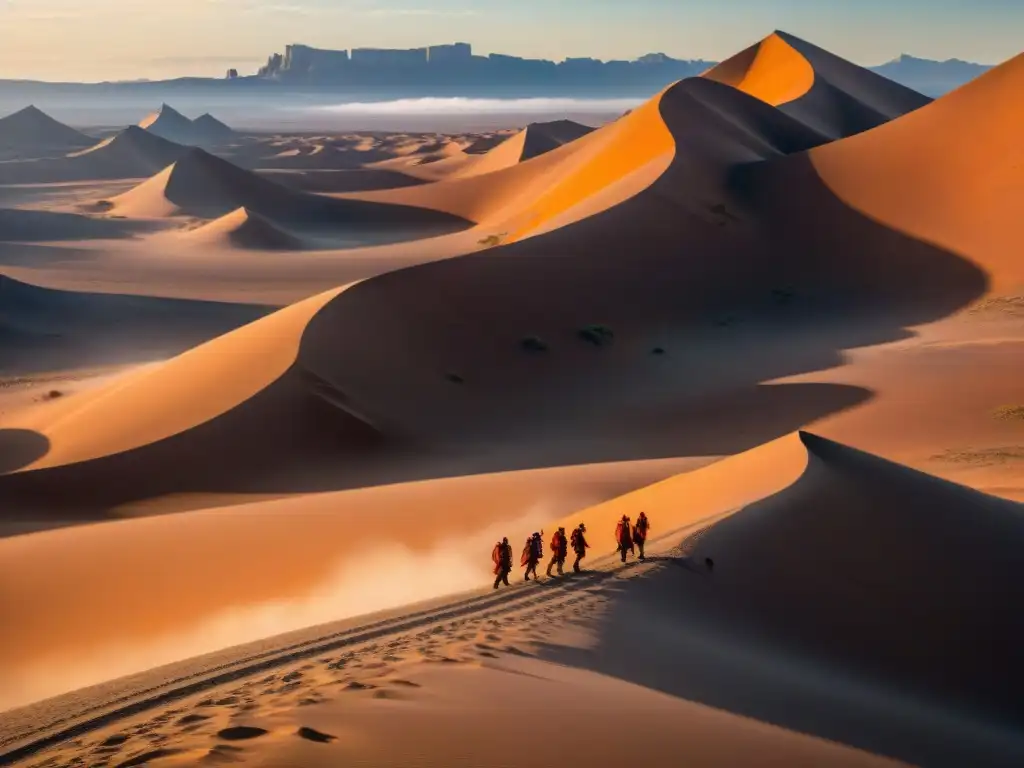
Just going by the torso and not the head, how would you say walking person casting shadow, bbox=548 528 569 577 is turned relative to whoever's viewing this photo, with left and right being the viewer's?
facing away from the viewer and to the right of the viewer

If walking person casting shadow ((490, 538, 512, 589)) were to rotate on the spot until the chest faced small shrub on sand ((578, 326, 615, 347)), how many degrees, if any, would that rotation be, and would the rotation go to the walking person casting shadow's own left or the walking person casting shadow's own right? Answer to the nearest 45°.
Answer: approximately 45° to the walking person casting shadow's own left

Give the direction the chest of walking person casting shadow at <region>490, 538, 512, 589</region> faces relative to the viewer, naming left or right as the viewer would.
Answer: facing away from the viewer and to the right of the viewer

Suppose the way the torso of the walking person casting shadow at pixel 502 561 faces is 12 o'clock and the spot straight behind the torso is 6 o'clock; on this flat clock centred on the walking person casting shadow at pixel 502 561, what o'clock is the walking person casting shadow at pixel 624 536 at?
the walking person casting shadow at pixel 624 536 is roughly at 1 o'clock from the walking person casting shadow at pixel 502 561.
